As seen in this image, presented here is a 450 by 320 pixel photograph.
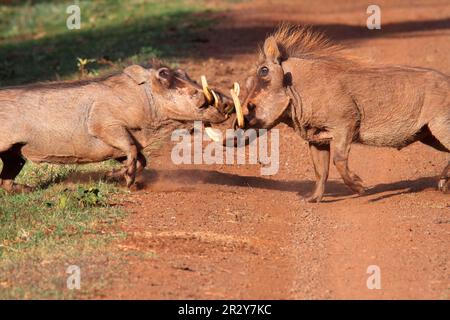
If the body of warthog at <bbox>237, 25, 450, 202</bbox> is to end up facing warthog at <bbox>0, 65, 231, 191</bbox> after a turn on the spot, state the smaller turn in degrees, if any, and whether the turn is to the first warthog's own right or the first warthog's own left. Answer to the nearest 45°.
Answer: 0° — it already faces it

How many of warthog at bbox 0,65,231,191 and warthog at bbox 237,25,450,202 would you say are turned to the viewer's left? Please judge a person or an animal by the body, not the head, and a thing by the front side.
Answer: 1

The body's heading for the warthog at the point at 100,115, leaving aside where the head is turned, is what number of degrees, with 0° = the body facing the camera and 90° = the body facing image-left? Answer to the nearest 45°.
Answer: approximately 270°

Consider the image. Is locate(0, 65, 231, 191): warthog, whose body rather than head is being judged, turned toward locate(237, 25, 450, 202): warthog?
yes

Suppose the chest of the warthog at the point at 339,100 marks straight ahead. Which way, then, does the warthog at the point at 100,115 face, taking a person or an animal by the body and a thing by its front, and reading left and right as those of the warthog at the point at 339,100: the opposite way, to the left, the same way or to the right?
the opposite way

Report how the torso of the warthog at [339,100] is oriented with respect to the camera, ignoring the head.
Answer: to the viewer's left
